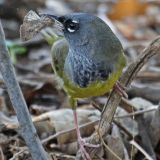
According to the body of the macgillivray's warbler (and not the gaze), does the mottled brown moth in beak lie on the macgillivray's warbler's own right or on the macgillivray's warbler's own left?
on the macgillivray's warbler's own right
